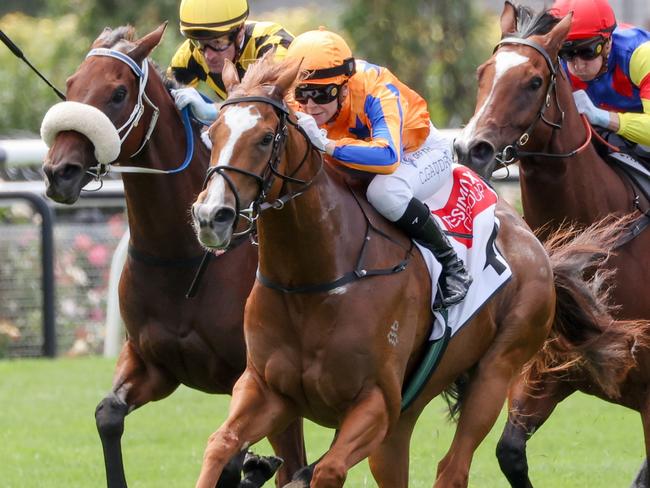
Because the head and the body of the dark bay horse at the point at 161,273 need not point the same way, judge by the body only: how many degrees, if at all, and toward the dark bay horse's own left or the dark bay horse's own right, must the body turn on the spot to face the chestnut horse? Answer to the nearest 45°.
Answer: approximately 90° to the dark bay horse's own left

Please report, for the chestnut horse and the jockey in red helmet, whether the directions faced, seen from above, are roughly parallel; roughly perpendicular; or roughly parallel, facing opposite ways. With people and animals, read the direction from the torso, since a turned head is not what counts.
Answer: roughly parallel

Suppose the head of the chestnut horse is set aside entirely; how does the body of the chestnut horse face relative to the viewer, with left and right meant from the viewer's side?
facing the viewer and to the left of the viewer

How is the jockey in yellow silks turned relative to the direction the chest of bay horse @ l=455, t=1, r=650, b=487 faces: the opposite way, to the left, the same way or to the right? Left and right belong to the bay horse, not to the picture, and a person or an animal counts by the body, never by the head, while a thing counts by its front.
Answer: the same way

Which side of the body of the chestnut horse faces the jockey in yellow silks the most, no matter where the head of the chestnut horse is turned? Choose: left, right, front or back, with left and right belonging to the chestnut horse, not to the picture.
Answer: right

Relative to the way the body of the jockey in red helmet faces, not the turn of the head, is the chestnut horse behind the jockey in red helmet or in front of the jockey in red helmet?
in front

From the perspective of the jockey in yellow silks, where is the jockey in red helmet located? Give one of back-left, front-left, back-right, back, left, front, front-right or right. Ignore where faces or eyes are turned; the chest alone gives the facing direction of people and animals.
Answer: back-left

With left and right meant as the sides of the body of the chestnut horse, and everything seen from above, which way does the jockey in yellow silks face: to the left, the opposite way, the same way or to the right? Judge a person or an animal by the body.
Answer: the same way

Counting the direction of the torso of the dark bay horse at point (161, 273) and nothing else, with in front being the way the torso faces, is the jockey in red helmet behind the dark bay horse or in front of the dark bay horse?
behind

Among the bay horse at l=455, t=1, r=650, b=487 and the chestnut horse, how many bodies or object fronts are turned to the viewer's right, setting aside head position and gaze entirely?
0

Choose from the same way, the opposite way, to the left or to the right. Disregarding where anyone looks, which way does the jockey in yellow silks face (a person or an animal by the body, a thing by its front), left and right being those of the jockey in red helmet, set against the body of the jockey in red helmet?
the same way

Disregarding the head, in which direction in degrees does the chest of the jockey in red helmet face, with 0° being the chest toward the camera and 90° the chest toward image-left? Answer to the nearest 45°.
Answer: approximately 45°
